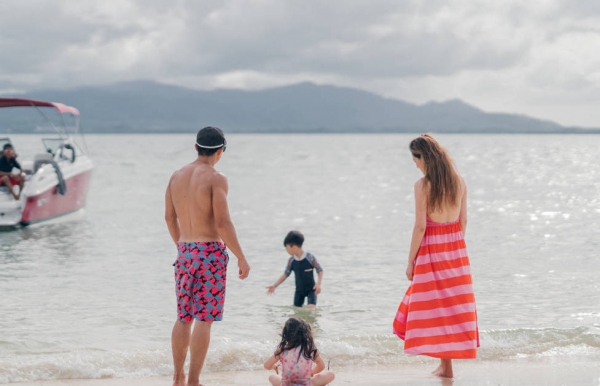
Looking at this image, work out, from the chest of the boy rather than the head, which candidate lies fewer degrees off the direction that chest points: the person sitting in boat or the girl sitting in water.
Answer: the girl sitting in water

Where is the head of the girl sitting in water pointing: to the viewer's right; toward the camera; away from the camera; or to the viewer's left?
away from the camera

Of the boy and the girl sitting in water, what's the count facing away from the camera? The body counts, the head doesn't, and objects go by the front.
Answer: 1

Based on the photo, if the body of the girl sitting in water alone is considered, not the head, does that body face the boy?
yes

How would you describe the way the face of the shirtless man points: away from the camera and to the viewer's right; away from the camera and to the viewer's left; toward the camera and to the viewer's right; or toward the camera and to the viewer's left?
away from the camera and to the viewer's right

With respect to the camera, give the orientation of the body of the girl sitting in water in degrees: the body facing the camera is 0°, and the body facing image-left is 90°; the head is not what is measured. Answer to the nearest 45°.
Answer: approximately 180°

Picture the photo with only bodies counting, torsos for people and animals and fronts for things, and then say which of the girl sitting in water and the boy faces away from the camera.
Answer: the girl sitting in water

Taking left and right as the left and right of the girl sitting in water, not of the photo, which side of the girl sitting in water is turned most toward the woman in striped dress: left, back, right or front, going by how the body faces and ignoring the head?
right

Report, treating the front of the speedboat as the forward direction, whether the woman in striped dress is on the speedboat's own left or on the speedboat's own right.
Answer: on the speedboat's own right

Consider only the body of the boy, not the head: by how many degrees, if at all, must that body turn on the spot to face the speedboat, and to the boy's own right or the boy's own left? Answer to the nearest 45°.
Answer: approximately 90° to the boy's own right

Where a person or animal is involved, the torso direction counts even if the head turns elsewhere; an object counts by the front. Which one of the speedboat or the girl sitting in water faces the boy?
the girl sitting in water

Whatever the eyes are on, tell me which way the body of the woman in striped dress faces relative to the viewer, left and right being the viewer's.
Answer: facing away from the viewer and to the left of the viewer
